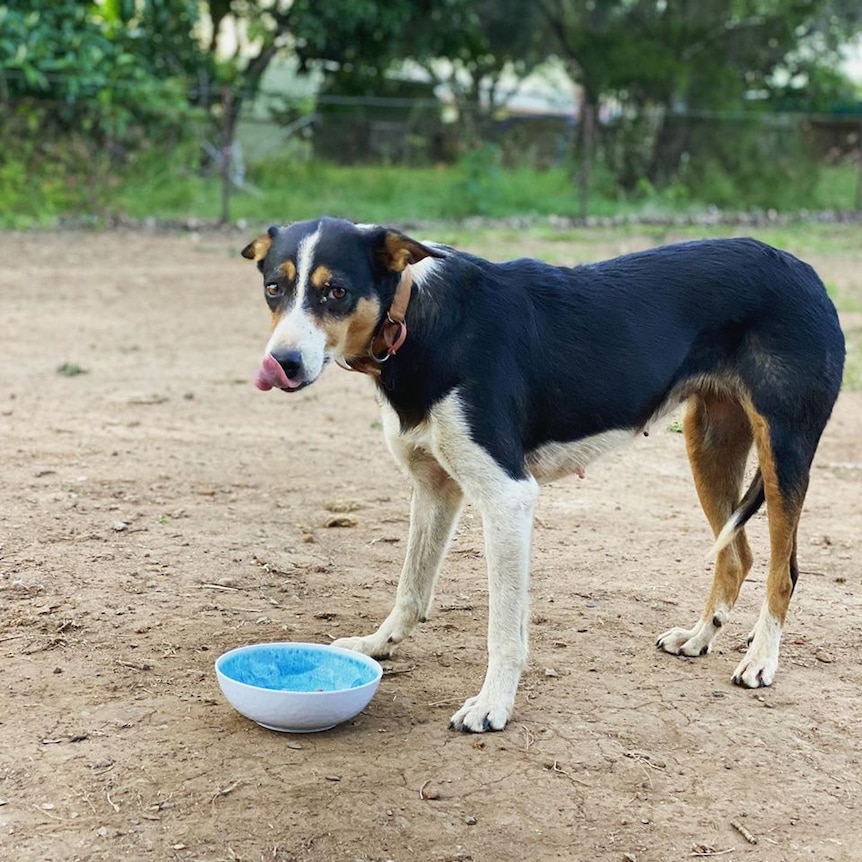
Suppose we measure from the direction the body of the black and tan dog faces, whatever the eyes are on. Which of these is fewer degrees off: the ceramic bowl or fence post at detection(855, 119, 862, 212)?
the ceramic bowl

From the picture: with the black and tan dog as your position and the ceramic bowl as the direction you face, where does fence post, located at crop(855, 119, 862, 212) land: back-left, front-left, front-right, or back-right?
back-right

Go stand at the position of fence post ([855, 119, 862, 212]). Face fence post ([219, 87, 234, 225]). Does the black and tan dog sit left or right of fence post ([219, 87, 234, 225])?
left

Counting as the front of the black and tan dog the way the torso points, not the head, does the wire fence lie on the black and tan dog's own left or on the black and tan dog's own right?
on the black and tan dog's own right

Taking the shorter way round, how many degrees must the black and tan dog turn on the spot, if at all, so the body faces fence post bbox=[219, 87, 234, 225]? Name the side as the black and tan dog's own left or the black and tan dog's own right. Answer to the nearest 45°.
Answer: approximately 135° to the black and tan dog's own right

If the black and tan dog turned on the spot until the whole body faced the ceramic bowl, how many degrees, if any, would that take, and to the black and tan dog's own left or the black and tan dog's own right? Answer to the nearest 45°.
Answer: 0° — it already faces it

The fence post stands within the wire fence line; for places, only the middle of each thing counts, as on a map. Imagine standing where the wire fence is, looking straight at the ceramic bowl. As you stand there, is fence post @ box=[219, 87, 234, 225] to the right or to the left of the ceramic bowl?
right

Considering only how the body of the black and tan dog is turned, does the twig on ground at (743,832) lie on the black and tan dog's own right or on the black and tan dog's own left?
on the black and tan dog's own left

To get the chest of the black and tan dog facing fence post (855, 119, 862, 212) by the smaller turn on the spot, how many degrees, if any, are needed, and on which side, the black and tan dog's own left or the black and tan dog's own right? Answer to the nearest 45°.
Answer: approximately 135° to the black and tan dog's own right

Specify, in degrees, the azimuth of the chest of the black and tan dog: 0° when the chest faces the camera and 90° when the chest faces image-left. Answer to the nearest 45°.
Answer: approximately 45°

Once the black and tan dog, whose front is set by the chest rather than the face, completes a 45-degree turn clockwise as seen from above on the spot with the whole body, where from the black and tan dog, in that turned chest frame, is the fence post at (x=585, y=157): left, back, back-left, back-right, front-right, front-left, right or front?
right

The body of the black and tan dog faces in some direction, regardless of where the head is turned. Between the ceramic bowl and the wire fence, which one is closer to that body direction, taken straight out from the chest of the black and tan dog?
the ceramic bowl
